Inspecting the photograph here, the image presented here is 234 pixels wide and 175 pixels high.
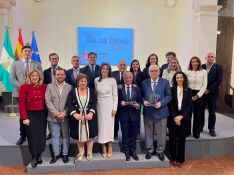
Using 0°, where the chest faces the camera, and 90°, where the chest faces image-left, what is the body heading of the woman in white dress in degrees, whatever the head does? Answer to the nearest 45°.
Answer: approximately 0°

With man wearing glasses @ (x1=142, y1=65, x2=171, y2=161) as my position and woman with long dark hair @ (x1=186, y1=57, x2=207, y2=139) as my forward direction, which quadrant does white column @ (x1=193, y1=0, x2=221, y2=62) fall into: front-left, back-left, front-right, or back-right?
front-left

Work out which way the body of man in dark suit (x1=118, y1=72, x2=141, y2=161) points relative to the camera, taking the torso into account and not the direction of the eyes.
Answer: toward the camera

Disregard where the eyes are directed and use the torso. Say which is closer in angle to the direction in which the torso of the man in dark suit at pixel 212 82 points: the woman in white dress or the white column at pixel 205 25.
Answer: the woman in white dress

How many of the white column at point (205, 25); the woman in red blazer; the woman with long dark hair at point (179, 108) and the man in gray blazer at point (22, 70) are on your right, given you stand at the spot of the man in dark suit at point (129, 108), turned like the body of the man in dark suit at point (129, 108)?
2

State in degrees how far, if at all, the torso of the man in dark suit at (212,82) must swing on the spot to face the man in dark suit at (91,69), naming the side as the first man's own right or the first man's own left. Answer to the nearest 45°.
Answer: approximately 45° to the first man's own right

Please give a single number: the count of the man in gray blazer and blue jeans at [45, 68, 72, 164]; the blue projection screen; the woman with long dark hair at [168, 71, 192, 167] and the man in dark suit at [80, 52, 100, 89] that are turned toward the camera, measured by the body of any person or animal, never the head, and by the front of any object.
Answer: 4

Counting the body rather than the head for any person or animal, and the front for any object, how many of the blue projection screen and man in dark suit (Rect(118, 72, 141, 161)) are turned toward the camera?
2

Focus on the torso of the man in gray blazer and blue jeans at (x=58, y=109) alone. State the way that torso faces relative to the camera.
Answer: toward the camera

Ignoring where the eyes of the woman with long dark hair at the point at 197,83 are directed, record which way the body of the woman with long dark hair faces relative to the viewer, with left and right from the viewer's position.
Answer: facing the viewer and to the left of the viewer

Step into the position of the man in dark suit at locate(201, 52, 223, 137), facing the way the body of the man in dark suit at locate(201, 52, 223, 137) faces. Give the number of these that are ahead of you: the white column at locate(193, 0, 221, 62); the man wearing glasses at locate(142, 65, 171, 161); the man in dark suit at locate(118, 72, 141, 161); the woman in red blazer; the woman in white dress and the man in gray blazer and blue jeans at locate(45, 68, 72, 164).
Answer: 5
